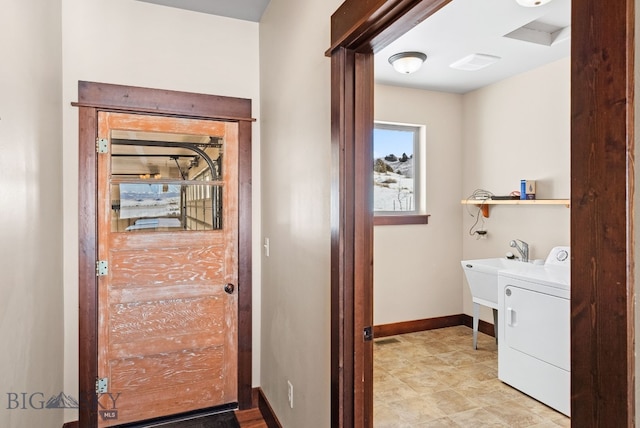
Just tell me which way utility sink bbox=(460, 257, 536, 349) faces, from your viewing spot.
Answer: facing the viewer and to the left of the viewer

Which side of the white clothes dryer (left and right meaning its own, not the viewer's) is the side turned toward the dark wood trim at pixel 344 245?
front

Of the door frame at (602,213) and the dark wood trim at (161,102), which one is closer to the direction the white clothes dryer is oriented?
the dark wood trim

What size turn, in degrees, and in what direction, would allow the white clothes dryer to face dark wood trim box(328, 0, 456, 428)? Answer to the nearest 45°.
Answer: approximately 45° to its left

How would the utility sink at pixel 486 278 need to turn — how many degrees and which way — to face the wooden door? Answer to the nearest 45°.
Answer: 0° — it already faces it

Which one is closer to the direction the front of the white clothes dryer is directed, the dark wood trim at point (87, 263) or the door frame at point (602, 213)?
the dark wood trim

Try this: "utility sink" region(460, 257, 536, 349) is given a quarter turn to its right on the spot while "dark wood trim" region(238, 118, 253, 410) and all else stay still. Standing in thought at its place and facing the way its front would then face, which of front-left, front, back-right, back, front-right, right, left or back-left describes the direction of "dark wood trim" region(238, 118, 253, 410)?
left

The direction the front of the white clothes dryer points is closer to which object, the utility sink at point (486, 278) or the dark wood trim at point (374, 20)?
the dark wood trim

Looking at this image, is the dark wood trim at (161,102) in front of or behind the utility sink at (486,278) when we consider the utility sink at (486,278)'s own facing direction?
in front

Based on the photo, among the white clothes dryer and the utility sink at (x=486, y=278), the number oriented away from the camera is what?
0

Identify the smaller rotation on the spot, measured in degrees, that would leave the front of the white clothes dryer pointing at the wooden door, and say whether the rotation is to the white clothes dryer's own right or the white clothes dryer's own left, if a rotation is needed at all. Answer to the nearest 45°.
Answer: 0° — it already faces it

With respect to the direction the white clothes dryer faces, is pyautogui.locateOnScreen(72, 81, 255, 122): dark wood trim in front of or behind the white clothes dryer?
in front
